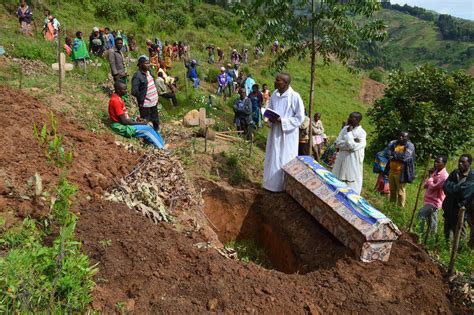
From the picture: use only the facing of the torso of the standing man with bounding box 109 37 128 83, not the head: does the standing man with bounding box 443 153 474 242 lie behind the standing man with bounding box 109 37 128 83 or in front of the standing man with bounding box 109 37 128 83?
in front

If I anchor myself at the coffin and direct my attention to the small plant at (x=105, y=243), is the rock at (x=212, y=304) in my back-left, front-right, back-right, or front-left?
front-left

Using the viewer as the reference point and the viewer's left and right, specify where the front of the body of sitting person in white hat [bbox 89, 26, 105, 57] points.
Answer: facing the viewer

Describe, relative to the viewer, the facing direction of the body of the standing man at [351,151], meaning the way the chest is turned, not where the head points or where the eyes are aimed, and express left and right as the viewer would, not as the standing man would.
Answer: facing the viewer and to the left of the viewer

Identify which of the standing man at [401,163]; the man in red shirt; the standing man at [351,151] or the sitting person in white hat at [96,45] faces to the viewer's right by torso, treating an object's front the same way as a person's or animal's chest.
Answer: the man in red shirt

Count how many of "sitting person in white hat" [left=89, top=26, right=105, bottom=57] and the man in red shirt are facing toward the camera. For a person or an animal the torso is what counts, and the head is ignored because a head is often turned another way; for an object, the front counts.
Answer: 1

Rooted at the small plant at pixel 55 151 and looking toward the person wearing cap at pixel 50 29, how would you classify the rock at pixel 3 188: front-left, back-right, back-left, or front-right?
back-left

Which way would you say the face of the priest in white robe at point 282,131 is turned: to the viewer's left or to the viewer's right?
to the viewer's left

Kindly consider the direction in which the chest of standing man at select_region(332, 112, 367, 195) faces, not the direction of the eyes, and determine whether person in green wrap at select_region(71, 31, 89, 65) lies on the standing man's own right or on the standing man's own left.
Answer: on the standing man's own right

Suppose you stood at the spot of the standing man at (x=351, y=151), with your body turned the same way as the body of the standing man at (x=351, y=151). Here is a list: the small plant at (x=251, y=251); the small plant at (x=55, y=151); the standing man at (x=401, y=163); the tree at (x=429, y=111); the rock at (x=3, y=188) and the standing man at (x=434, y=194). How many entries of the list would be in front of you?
3

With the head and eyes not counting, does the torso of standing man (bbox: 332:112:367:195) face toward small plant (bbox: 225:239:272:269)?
yes

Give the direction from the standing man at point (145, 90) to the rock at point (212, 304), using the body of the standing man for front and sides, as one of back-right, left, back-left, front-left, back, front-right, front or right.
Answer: front-right

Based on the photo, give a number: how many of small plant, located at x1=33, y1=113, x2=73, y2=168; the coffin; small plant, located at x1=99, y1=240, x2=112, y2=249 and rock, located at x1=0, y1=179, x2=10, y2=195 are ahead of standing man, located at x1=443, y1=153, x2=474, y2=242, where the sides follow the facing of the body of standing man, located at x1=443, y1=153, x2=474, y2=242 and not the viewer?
4

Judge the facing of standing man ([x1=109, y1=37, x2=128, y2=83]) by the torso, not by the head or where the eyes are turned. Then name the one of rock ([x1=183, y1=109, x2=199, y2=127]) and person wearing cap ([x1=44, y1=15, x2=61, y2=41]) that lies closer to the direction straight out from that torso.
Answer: the rock

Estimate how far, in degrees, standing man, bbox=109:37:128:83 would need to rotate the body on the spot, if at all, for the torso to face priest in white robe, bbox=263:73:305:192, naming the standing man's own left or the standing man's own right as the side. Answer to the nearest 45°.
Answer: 0° — they already face them

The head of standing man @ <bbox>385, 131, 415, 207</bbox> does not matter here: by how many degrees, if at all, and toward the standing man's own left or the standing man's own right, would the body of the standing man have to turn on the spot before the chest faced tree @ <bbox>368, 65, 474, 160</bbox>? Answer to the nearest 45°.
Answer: approximately 135° to the standing man's own right
